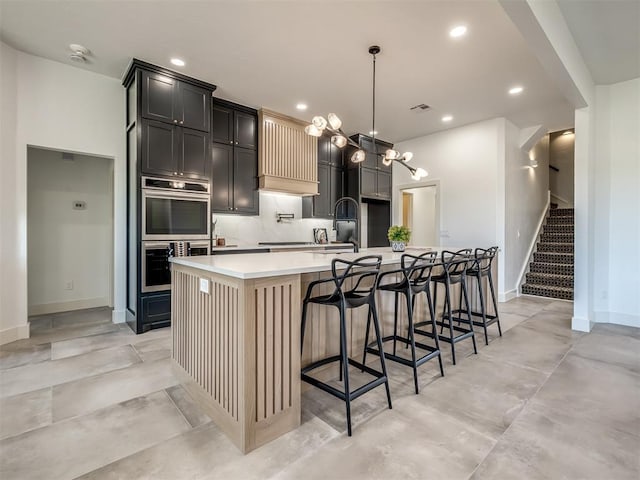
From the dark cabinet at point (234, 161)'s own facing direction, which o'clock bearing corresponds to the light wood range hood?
The light wood range hood is roughly at 10 o'clock from the dark cabinet.

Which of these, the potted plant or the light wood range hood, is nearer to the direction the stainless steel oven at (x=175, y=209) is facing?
the potted plant

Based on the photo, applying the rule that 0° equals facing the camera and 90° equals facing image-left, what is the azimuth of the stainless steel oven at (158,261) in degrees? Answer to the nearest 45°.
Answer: approximately 0°

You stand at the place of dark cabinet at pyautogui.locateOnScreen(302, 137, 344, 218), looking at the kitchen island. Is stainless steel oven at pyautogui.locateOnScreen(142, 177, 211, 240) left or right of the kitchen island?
right

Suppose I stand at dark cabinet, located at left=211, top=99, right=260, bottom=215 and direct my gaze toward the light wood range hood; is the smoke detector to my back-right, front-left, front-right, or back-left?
back-right

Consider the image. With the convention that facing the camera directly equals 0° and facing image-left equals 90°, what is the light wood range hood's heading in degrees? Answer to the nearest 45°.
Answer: approximately 315°

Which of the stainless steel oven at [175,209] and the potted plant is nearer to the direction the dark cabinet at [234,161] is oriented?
the potted plant

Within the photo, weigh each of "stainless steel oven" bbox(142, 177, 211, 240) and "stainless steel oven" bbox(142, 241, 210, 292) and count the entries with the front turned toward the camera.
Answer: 2

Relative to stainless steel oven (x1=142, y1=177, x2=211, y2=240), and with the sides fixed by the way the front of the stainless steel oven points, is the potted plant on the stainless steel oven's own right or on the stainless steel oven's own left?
on the stainless steel oven's own left
